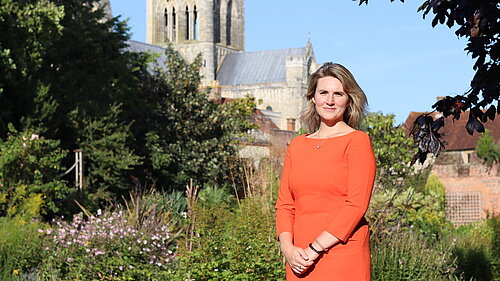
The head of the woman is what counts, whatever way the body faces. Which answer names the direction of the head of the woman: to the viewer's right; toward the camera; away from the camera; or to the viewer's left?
toward the camera

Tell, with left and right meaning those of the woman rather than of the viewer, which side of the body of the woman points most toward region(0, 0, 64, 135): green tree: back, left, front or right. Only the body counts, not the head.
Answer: right

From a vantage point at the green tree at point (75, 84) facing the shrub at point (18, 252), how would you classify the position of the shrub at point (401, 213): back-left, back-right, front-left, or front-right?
front-left

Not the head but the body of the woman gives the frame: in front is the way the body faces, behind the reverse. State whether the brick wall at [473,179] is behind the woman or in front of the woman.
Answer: behind

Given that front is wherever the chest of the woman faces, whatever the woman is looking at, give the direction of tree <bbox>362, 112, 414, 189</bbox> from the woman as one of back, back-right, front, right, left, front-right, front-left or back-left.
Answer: back-right

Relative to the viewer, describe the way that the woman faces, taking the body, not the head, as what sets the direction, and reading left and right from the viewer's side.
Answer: facing the viewer and to the left of the viewer

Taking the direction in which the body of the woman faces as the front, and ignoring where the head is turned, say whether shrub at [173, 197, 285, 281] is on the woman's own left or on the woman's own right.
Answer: on the woman's own right

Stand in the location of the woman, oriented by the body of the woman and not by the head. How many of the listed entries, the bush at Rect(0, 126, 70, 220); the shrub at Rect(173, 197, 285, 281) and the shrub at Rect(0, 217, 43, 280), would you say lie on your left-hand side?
0

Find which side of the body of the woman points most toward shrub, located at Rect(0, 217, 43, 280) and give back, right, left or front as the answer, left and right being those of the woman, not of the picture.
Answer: right

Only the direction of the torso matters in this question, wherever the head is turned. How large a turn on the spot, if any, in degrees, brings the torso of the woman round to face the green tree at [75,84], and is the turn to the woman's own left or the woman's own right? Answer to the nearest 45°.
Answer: approximately 90° to the woman's own right
